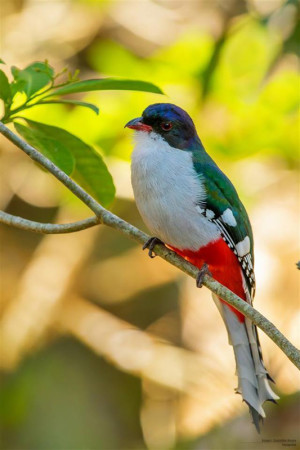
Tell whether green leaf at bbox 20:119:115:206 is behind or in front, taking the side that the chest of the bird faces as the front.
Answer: in front

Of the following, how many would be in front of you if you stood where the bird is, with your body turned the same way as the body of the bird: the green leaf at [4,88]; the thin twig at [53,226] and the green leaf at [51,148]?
3

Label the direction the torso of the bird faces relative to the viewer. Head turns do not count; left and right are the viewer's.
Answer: facing the viewer and to the left of the viewer

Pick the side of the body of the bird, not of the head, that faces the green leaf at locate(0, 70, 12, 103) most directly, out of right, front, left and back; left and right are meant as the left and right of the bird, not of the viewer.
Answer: front

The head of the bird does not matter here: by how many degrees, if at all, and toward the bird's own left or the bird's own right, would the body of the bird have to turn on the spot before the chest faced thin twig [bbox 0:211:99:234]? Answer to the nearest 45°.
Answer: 0° — it already faces it

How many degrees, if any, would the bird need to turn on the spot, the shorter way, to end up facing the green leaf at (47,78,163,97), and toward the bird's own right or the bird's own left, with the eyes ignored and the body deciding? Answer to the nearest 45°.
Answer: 0° — it already faces it

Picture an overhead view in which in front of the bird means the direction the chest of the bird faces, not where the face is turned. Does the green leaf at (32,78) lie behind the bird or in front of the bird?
in front

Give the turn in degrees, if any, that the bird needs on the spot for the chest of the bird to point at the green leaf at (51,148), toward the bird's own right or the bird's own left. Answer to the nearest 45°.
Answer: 0° — it already faces it
